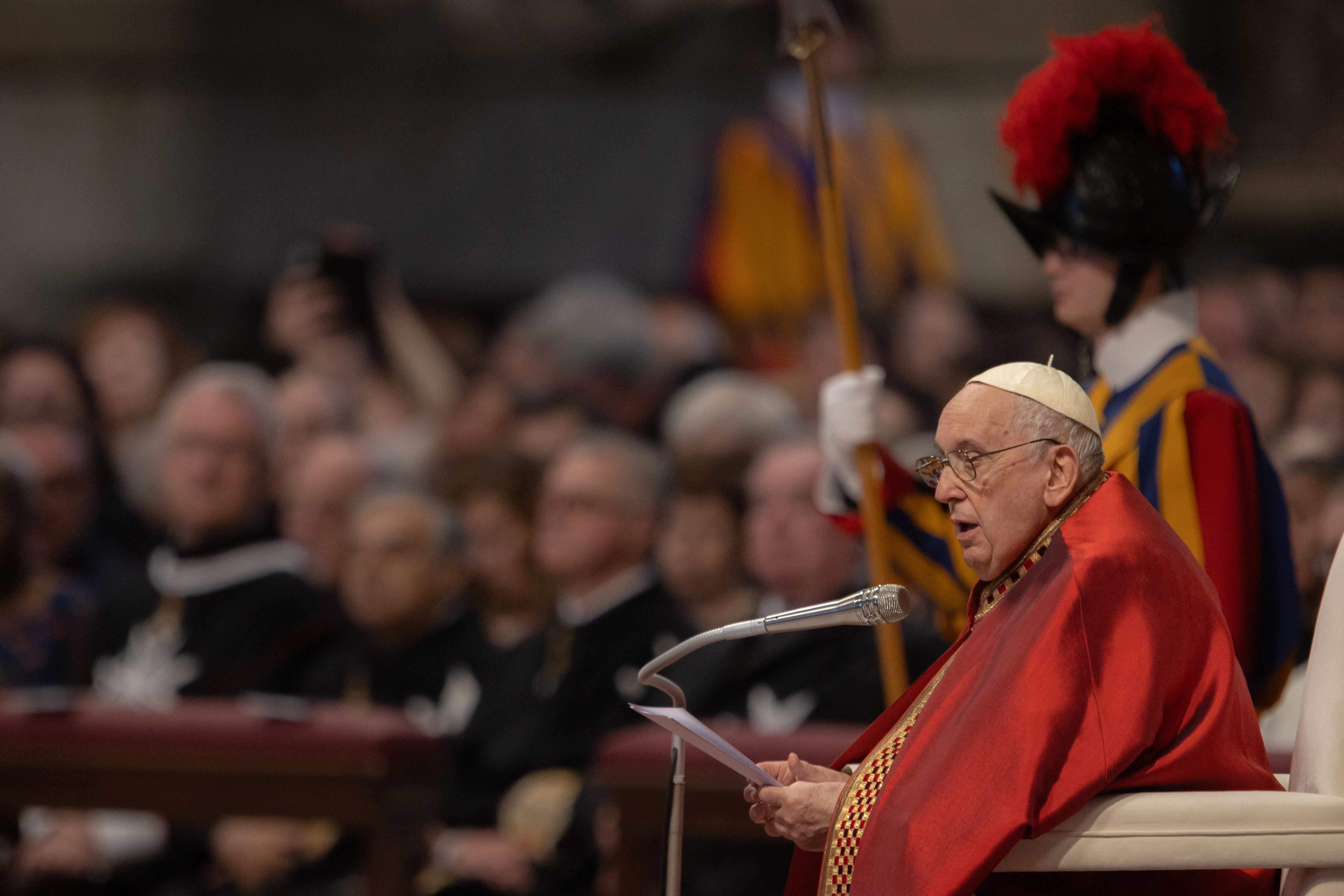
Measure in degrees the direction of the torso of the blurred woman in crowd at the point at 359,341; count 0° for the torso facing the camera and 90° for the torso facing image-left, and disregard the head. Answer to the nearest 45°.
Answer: approximately 45°

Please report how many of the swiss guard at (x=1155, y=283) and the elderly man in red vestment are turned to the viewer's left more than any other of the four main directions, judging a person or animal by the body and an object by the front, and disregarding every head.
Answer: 2

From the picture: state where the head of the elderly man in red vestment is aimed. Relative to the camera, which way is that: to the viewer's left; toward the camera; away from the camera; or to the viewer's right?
to the viewer's left

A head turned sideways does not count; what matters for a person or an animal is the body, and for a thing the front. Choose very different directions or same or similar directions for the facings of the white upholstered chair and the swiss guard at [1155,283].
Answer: same or similar directions

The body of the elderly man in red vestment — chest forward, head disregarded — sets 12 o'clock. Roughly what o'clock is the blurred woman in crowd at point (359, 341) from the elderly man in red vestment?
The blurred woman in crowd is roughly at 2 o'clock from the elderly man in red vestment.

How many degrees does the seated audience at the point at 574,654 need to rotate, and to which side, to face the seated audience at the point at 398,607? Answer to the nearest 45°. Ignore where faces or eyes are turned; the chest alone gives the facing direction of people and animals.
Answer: approximately 90° to their right

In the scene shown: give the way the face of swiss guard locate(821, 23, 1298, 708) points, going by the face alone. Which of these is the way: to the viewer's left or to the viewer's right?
to the viewer's left

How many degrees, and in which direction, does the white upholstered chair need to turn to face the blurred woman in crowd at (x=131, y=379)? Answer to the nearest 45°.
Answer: approximately 45° to its right

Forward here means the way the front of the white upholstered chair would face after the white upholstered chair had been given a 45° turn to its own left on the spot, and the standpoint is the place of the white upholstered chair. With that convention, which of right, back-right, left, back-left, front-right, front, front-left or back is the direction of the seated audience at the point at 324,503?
right

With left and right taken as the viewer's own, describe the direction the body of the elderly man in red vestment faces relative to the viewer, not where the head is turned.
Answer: facing to the left of the viewer

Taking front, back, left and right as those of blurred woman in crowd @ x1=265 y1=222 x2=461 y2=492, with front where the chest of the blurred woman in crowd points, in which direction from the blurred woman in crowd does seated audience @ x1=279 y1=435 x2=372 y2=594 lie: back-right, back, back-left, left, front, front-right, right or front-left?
front-left

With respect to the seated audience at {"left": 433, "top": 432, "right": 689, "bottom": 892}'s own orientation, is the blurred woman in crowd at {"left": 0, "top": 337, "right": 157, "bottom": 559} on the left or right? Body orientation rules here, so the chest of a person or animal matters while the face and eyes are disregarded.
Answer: on their right

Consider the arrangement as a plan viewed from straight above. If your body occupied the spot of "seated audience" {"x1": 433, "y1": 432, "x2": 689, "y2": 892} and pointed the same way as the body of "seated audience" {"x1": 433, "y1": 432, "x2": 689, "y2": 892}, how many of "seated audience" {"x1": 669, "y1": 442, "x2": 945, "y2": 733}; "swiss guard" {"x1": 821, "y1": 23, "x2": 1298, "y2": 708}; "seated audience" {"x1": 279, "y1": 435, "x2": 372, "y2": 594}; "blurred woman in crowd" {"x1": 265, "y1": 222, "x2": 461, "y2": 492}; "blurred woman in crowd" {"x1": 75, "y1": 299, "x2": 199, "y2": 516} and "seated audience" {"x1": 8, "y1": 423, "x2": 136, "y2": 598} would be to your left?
2

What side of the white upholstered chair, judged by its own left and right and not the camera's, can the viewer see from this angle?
left

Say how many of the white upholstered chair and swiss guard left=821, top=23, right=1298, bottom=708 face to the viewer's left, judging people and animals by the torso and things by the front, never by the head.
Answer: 2

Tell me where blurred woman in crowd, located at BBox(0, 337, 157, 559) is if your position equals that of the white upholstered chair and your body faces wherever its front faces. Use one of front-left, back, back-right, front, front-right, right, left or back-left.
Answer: front-right

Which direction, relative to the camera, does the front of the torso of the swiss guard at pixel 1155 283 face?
to the viewer's left
